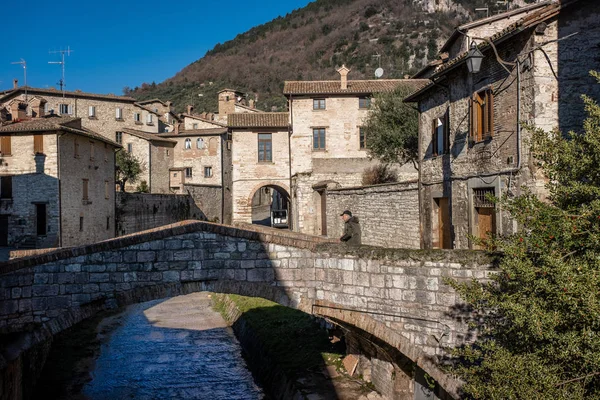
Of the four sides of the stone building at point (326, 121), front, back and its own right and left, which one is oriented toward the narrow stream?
front

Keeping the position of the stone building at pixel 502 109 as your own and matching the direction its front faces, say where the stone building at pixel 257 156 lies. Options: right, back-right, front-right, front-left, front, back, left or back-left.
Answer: right

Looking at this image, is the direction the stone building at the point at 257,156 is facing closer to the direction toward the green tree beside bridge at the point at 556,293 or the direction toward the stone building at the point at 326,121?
the green tree beside bridge

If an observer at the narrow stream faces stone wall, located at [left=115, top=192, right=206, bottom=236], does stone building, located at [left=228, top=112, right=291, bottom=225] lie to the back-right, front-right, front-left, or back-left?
front-right

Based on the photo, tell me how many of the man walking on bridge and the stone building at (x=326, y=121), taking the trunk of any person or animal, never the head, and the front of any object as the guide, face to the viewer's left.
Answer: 1

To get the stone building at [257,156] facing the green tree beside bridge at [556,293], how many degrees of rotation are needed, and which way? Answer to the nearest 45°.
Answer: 0° — it already faces it

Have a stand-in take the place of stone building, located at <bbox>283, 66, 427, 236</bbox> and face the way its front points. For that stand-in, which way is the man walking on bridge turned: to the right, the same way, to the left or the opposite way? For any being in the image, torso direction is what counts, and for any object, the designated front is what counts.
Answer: to the right

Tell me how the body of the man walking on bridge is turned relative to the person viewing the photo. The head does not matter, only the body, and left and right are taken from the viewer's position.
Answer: facing to the left of the viewer

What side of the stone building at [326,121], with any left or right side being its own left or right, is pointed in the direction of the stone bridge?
front

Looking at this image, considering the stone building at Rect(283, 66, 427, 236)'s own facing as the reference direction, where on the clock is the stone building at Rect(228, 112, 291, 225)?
the stone building at Rect(228, 112, 291, 225) is roughly at 3 o'clock from the stone building at Rect(283, 66, 427, 236).

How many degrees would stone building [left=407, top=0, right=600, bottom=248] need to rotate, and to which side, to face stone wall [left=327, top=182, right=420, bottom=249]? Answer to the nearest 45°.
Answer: approximately 90° to its right

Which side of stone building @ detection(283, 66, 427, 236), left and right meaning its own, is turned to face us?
front

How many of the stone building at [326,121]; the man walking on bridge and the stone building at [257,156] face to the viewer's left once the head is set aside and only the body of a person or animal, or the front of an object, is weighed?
1

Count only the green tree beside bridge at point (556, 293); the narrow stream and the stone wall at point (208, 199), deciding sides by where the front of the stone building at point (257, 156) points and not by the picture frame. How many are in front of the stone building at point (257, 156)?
2

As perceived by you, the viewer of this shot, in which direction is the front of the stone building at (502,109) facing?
facing the viewer and to the left of the viewer

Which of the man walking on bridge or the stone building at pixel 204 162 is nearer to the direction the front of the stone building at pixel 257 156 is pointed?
the man walking on bridge

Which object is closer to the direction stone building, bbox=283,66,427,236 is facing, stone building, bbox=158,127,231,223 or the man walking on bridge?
the man walking on bridge

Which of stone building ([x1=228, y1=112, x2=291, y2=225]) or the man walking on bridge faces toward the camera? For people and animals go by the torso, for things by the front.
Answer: the stone building

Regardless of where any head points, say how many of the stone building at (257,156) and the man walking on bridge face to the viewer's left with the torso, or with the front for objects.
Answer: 1

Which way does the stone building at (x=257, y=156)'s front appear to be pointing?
toward the camera
